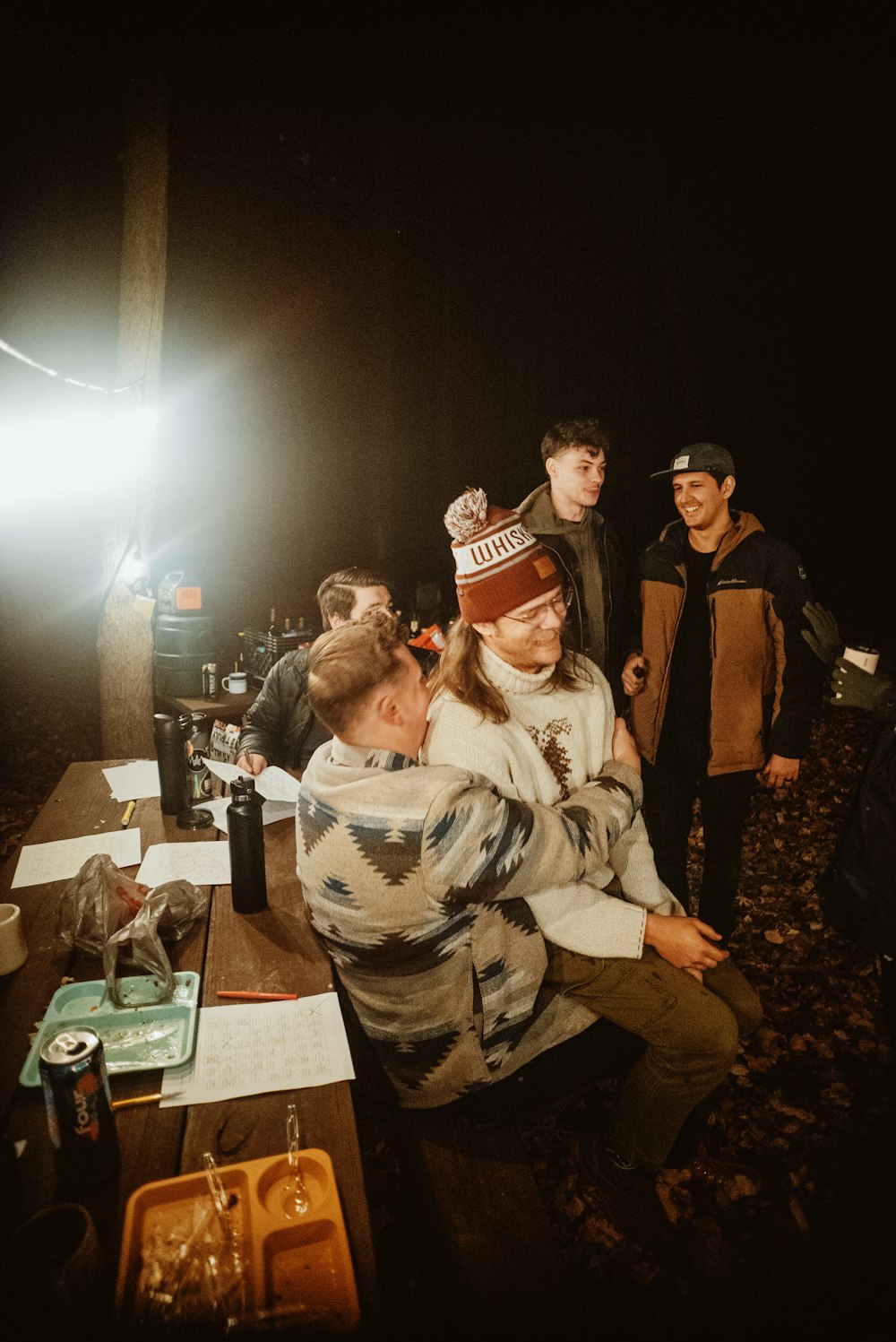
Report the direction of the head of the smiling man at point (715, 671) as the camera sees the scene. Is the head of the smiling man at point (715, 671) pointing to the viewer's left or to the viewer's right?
to the viewer's left

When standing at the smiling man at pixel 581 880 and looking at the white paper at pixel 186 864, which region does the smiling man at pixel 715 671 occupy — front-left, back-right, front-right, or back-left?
back-right

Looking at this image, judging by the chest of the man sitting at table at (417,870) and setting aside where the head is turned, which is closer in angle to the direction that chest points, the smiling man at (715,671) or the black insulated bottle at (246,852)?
the smiling man

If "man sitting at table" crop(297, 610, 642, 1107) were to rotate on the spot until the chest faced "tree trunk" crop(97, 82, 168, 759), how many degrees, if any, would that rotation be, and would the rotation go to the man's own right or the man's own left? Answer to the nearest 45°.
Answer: approximately 90° to the man's own left

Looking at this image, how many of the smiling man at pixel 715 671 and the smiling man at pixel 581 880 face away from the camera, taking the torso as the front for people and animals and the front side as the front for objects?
0

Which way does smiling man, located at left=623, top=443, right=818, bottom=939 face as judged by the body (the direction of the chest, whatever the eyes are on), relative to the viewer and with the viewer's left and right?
facing the viewer and to the left of the viewer

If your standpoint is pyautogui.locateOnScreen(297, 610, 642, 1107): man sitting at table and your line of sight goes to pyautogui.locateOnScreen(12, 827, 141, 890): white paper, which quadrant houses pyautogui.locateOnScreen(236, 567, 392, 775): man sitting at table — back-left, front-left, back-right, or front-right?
front-right

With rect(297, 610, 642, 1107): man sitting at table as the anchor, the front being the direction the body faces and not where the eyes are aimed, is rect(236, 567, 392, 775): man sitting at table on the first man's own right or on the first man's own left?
on the first man's own left

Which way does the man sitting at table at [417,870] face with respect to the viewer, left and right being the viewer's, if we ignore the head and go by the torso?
facing away from the viewer and to the right of the viewer

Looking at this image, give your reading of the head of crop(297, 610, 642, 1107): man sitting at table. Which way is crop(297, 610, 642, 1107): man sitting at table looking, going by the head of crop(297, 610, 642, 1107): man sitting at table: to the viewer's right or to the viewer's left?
to the viewer's right

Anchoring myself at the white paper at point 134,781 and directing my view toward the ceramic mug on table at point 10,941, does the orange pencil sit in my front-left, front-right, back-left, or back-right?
front-left

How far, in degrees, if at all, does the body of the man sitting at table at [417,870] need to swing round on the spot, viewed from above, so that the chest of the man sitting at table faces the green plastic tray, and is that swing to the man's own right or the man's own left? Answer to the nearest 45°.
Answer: approximately 135° to the man's own left
